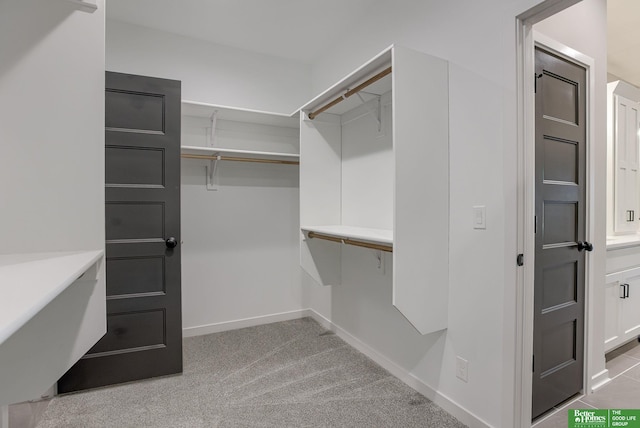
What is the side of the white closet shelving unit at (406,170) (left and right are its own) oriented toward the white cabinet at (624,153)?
back

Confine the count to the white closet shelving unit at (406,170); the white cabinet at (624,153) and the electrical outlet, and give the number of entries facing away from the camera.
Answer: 0

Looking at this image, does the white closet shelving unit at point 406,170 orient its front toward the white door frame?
no

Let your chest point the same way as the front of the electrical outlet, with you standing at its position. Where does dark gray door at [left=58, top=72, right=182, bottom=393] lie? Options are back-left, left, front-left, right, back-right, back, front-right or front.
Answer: front-right

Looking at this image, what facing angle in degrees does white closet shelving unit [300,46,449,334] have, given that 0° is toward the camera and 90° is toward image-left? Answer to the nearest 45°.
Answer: approximately 45°

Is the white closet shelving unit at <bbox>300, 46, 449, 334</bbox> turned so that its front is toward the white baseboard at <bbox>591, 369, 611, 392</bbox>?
no

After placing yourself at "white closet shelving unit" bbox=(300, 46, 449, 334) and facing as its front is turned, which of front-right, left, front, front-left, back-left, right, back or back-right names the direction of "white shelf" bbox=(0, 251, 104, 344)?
front

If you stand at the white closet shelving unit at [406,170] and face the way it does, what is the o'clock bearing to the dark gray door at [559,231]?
The dark gray door is roughly at 7 o'clock from the white closet shelving unit.

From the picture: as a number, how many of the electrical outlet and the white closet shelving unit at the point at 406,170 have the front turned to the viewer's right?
0

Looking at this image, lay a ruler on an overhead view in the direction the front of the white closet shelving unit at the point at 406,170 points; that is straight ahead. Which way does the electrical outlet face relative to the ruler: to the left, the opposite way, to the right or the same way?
the same way

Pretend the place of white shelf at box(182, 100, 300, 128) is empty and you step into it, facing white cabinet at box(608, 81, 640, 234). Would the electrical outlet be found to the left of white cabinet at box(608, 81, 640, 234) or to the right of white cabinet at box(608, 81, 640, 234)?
right

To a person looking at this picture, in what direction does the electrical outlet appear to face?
facing the viewer and to the left of the viewer

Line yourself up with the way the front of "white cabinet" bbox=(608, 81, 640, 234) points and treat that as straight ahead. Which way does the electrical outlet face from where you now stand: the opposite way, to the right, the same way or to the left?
to the right

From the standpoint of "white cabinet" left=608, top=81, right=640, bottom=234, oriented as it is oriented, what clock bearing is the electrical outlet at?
The electrical outlet is roughly at 2 o'clock from the white cabinet.

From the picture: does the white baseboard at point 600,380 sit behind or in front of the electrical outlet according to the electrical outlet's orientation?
behind

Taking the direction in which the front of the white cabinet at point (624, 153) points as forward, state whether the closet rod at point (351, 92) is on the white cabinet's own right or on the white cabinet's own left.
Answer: on the white cabinet's own right

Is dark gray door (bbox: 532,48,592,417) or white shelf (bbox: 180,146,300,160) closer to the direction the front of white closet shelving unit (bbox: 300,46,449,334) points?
the white shelf
